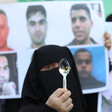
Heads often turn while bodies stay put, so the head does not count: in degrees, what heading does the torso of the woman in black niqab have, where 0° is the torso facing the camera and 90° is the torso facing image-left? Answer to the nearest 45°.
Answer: approximately 0°
